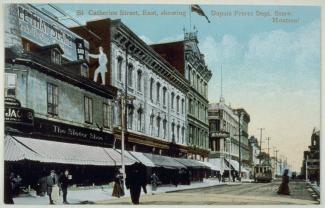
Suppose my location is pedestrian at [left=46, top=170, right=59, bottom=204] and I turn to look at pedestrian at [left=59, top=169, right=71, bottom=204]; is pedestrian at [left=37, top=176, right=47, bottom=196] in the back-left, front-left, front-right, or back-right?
back-left
